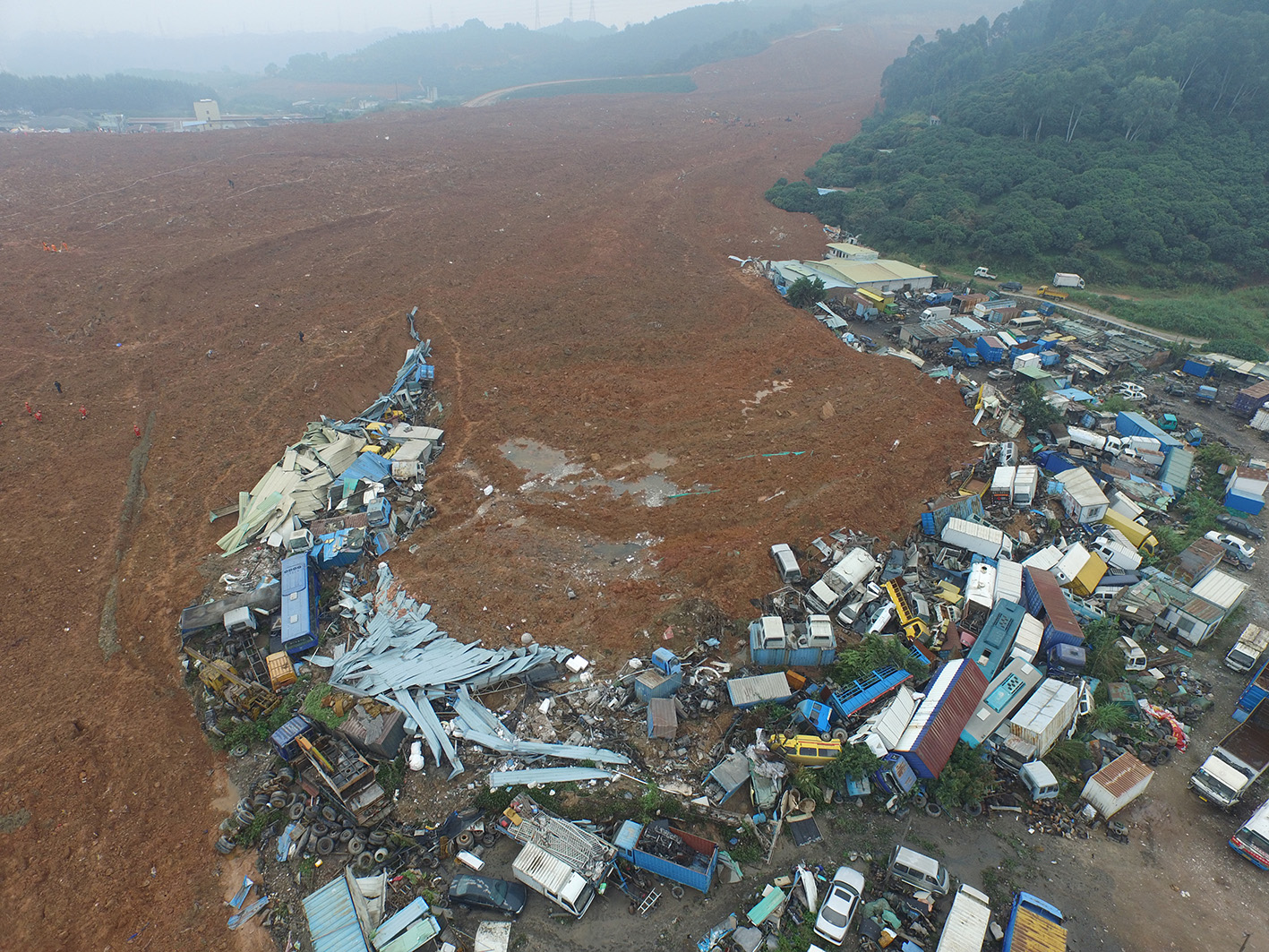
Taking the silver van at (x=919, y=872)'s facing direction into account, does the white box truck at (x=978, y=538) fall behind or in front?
behind

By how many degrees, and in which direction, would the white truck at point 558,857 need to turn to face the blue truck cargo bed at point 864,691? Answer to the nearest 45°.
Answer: approximately 45° to its left

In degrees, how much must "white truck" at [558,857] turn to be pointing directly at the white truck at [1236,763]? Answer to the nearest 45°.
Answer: approximately 45° to its left

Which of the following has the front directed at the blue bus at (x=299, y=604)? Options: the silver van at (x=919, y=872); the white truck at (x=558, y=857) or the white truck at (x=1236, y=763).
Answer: the white truck at (x=1236, y=763)

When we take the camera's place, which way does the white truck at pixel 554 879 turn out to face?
facing the viewer and to the right of the viewer

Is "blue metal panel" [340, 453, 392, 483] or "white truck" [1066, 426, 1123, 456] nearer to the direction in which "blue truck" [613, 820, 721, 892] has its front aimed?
the blue metal panel

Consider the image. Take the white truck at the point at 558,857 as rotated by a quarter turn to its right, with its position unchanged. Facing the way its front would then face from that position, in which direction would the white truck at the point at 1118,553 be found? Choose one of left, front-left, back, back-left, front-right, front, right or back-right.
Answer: back-left

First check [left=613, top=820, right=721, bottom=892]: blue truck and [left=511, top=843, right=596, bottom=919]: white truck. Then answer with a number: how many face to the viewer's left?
1

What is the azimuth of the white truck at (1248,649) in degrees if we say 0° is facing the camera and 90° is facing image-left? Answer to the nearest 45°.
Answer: approximately 45°

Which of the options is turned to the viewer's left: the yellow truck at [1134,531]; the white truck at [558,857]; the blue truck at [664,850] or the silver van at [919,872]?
the blue truck

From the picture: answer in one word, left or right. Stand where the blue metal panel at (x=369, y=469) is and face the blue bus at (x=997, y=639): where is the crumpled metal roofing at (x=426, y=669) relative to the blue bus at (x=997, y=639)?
right

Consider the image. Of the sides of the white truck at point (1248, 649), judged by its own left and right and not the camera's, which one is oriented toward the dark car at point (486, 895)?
front

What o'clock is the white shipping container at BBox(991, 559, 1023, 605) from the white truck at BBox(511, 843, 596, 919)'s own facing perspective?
The white shipping container is roughly at 10 o'clock from the white truck.

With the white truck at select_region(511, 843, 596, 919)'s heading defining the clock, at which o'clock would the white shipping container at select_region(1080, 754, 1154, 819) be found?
The white shipping container is roughly at 11 o'clock from the white truck.

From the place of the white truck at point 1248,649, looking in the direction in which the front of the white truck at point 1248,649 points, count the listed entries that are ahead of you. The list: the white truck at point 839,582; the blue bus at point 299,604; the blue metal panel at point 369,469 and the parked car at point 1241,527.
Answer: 3
